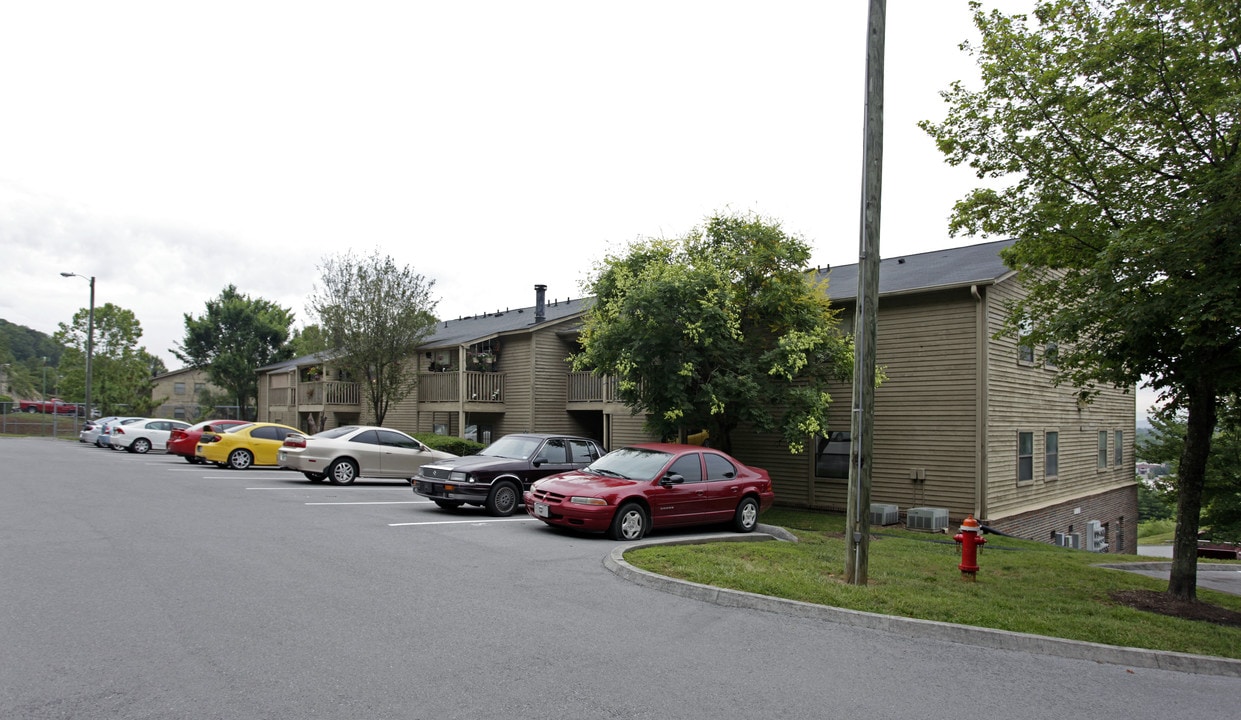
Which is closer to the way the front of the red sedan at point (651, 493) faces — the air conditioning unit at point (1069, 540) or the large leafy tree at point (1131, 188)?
the large leafy tree

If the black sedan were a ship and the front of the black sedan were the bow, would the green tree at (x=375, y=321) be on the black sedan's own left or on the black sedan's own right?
on the black sedan's own right

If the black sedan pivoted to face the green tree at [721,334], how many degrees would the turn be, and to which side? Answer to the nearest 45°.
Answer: approximately 180°

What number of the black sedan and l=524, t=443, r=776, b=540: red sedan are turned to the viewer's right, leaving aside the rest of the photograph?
0

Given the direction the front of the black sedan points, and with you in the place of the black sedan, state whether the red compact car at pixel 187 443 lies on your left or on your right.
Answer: on your right

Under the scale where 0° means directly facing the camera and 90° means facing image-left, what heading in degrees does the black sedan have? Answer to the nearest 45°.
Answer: approximately 45°

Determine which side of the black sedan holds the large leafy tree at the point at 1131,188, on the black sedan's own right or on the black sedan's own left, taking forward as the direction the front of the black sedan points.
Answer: on the black sedan's own left

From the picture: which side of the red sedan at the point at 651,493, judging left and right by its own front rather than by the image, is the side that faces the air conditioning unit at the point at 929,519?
back
